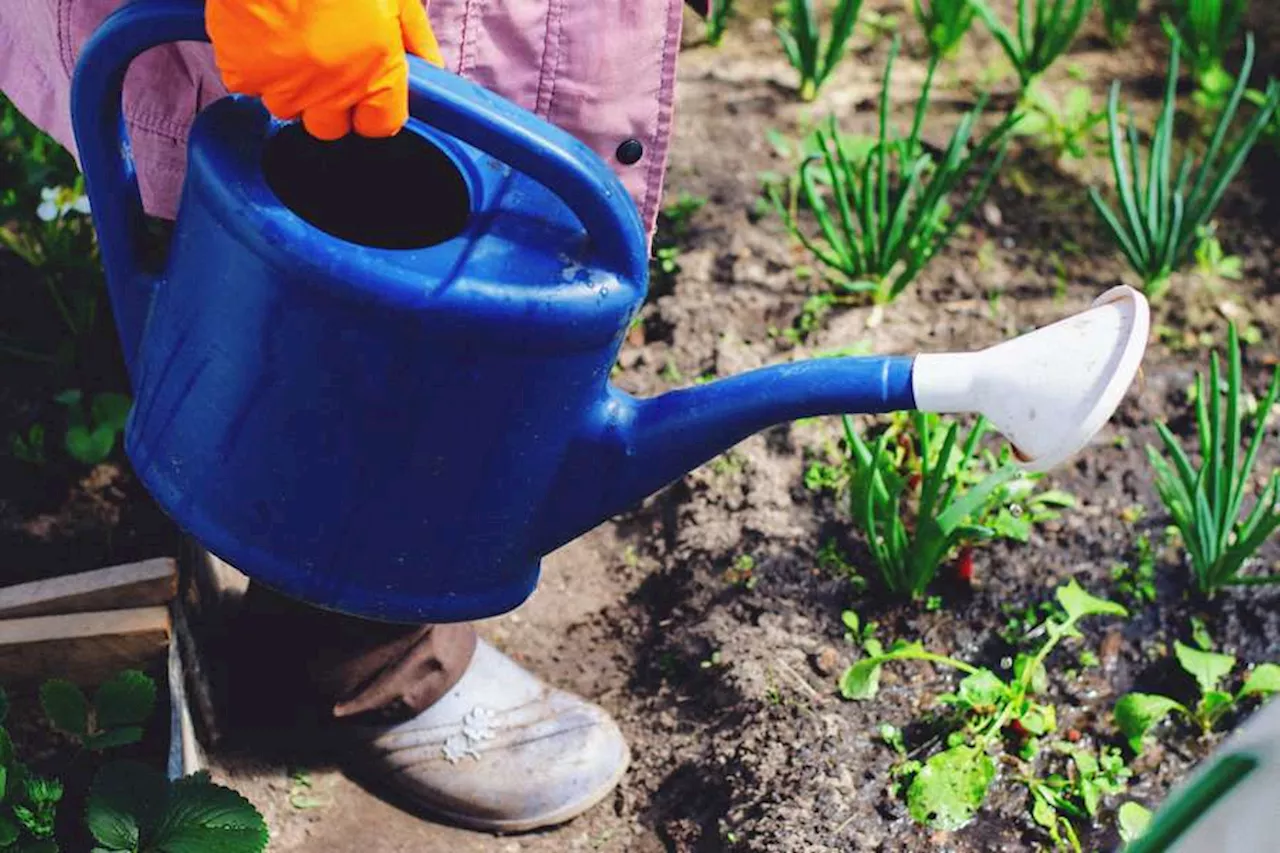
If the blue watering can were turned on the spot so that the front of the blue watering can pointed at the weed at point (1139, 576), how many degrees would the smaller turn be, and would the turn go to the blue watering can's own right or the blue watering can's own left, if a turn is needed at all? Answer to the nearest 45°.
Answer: approximately 45° to the blue watering can's own left

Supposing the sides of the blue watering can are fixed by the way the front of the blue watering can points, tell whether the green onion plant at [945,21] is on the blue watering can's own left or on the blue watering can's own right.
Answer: on the blue watering can's own left

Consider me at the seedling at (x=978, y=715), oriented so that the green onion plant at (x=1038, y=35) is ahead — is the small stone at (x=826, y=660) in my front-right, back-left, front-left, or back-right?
front-left

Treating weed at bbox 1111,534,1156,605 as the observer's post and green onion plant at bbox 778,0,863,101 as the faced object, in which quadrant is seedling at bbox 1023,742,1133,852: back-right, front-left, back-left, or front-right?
back-left

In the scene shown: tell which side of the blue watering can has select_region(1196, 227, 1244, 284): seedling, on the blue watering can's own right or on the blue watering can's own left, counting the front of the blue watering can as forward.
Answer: on the blue watering can's own left

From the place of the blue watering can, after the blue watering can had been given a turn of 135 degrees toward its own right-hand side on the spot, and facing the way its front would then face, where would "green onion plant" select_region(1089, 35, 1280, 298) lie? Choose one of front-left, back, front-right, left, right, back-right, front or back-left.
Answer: back

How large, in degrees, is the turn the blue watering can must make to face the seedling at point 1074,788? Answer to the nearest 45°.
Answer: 0° — it already faces it

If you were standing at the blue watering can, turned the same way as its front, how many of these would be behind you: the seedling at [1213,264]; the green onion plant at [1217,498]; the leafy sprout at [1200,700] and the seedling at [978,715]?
0

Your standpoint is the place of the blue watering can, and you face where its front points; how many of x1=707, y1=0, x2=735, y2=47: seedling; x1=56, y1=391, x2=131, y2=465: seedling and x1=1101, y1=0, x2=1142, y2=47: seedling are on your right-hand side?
0

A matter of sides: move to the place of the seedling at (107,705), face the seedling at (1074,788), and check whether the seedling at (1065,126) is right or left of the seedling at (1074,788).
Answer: left

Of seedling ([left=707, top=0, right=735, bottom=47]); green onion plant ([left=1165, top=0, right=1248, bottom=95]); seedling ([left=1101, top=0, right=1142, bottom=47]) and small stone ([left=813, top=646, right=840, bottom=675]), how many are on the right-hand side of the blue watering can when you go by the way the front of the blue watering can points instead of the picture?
0

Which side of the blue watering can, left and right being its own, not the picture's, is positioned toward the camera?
right

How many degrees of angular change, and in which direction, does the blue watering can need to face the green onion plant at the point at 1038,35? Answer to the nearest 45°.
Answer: approximately 45° to its left

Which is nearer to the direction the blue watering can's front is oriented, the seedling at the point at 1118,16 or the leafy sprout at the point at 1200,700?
the leafy sprout

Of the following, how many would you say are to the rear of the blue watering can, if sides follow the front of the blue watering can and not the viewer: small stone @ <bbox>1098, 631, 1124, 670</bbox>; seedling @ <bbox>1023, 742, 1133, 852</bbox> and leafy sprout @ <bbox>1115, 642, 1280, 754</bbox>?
0

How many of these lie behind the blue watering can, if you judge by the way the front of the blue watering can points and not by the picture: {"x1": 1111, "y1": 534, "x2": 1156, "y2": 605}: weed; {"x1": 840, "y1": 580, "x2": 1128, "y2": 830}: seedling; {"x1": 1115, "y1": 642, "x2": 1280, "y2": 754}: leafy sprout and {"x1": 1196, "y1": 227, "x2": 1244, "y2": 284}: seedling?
0
